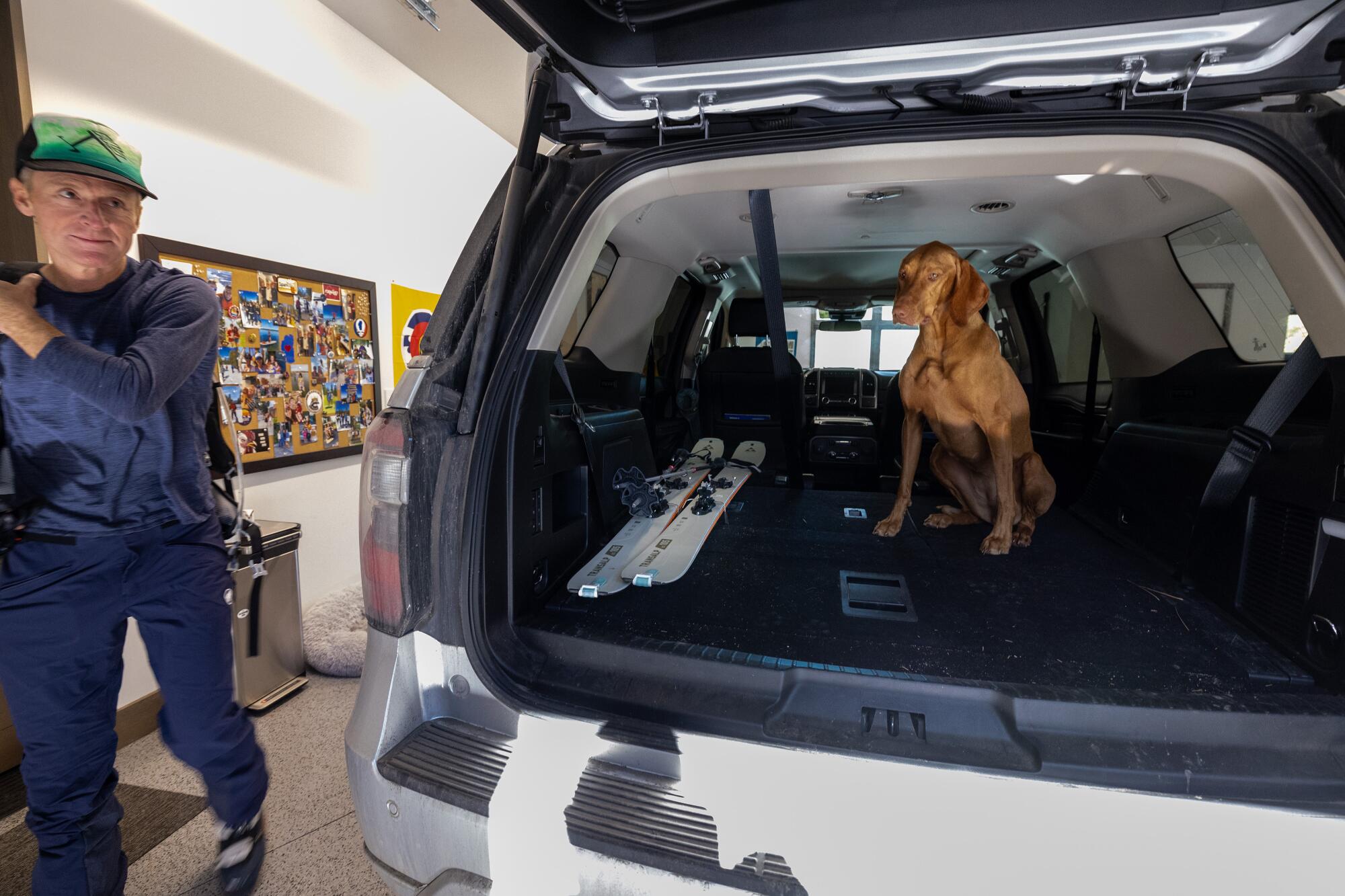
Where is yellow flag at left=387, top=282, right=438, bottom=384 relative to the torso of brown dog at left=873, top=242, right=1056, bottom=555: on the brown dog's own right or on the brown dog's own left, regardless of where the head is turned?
on the brown dog's own right

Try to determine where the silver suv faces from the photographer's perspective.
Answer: facing away from the viewer

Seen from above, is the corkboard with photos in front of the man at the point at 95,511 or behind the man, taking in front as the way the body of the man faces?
behind

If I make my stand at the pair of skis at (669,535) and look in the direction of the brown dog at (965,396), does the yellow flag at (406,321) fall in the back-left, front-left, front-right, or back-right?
back-left

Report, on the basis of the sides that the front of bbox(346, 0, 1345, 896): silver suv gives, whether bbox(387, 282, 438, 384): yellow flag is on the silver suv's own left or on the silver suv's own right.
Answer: on the silver suv's own left

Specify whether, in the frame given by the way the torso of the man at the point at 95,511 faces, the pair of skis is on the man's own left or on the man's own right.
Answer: on the man's own left

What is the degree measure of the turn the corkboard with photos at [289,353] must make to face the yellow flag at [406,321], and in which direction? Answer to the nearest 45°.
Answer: approximately 90° to its left

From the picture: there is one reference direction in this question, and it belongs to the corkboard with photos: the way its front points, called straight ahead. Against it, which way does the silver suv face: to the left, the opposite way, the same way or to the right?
to the left

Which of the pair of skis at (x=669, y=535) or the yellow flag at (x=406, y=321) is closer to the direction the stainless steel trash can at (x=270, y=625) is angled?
the pair of skis

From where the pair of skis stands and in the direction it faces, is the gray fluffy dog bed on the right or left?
on its left

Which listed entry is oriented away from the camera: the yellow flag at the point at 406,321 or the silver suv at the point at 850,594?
the silver suv
